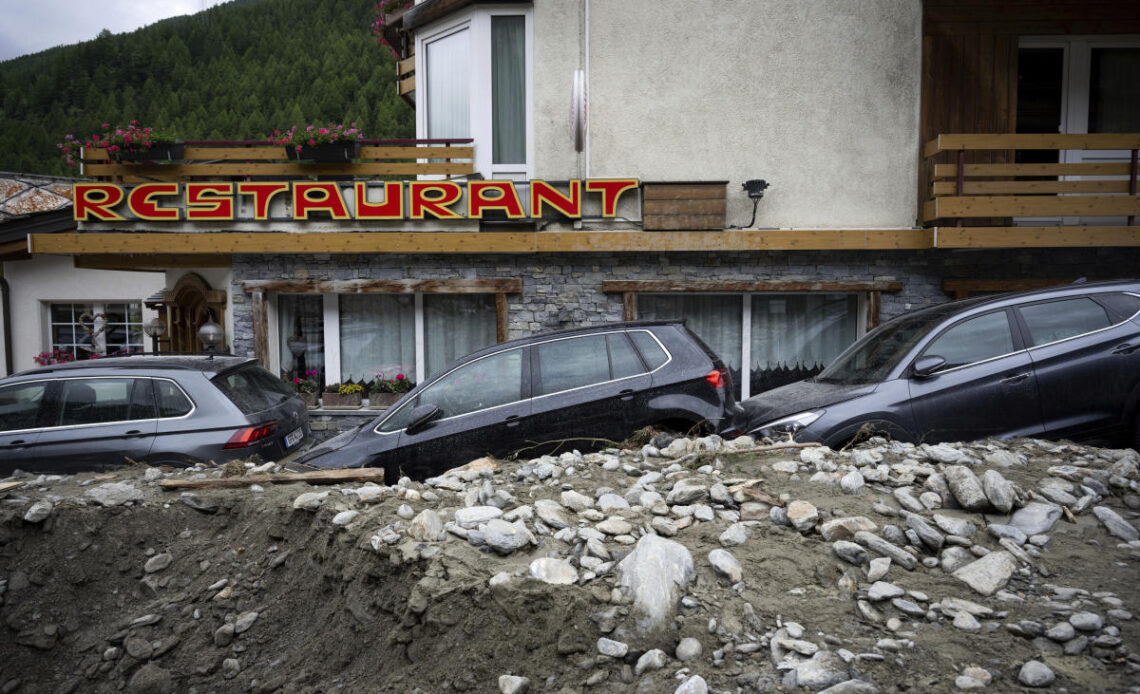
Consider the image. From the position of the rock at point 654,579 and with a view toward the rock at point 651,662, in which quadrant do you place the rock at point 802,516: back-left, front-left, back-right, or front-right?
back-left

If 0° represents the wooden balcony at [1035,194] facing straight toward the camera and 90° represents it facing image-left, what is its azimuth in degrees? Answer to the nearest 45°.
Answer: approximately 0°

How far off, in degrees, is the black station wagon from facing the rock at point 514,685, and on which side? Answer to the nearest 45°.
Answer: approximately 90° to its left

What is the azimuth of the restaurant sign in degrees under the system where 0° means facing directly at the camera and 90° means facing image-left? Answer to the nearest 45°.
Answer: approximately 0°

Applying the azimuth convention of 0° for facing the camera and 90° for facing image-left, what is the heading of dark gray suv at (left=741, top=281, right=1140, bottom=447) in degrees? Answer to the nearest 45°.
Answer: approximately 45°

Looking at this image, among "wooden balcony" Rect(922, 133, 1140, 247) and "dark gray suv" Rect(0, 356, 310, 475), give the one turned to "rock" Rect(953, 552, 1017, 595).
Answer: the wooden balcony

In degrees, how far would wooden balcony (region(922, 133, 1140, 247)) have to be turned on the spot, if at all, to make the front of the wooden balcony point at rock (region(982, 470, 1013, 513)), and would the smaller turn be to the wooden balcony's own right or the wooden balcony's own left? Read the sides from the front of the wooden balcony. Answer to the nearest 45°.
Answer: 0° — it already faces it

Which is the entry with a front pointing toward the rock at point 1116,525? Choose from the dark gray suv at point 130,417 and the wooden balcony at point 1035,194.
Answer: the wooden balcony

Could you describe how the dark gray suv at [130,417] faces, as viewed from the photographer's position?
facing away from the viewer and to the left of the viewer

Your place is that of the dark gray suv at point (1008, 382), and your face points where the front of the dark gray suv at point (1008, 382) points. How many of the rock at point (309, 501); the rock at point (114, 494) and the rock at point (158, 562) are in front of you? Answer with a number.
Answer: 3

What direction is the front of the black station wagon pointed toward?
to the viewer's left

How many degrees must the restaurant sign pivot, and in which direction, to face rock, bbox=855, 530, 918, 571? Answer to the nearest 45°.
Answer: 0° — it already faces it

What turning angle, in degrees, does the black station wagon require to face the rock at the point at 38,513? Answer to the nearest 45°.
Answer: approximately 45° to its left

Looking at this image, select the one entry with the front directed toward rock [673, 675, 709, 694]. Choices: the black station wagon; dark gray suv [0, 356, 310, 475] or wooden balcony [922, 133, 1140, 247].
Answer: the wooden balcony
